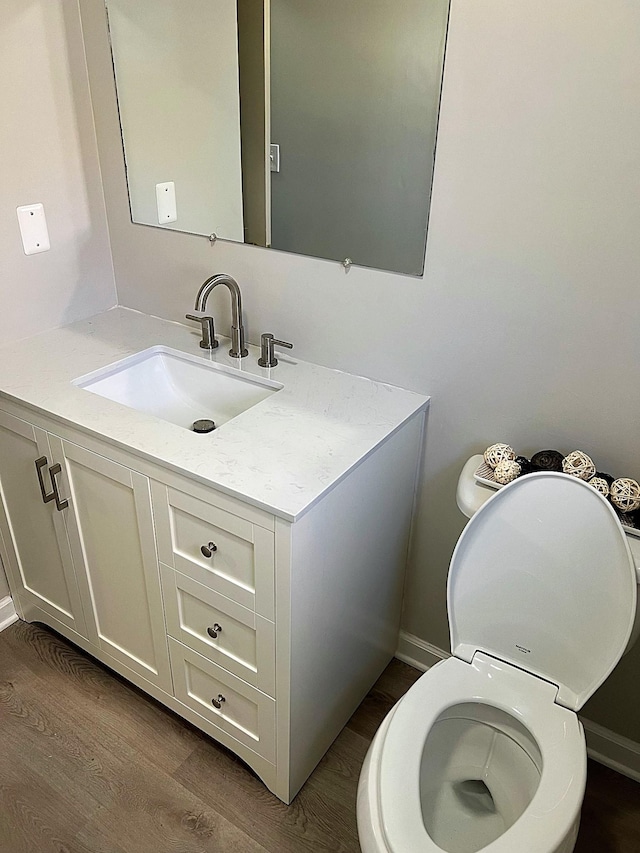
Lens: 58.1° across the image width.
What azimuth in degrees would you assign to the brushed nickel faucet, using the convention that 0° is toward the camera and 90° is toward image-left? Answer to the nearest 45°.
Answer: approximately 45°

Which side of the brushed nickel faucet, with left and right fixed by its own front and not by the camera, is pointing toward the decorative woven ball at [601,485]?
left

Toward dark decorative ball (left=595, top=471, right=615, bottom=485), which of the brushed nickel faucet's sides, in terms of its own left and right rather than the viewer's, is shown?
left

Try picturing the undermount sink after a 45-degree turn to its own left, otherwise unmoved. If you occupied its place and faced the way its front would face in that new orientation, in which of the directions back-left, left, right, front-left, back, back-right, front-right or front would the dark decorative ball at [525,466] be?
front-left

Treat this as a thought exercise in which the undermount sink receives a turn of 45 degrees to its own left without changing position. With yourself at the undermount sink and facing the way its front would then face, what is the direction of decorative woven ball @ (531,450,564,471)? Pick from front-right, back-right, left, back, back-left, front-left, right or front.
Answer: front-left

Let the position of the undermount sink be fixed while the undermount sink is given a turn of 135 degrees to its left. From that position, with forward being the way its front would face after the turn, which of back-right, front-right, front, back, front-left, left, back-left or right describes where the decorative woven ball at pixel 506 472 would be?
front-right

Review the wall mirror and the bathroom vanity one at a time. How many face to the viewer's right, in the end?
0

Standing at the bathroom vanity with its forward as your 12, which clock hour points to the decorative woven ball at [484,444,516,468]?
The decorative woven ball is roughly at 8 o'clock from the bathroom vanity.

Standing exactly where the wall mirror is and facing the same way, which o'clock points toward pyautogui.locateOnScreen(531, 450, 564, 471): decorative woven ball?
The decorative woven ball is roughly at 9 o'clock from the wall mirror.

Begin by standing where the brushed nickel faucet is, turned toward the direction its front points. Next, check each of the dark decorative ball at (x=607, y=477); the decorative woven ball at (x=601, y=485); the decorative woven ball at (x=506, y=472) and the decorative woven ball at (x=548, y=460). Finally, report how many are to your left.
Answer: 4

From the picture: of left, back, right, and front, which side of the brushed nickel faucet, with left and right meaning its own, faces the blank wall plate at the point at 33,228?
right
